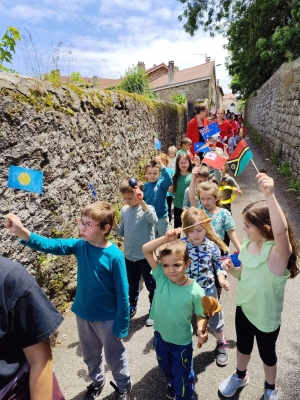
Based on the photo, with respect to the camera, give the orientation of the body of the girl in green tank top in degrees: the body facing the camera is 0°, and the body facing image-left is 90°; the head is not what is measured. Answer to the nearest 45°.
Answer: approximately 45°

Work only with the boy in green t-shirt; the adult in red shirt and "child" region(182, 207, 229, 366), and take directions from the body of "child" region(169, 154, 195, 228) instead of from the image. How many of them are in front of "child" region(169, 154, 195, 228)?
2

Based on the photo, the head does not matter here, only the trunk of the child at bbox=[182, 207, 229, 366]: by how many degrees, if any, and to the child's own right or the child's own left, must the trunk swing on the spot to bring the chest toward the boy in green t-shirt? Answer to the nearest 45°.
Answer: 0° — they already face them

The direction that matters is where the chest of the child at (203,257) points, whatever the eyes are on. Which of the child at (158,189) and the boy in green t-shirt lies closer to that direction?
the boy in green t-shirt

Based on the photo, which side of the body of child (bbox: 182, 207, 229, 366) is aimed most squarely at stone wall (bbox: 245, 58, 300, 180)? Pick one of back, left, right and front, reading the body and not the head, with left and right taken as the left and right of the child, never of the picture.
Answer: back

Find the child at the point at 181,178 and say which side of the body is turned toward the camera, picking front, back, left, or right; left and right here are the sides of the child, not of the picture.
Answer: front

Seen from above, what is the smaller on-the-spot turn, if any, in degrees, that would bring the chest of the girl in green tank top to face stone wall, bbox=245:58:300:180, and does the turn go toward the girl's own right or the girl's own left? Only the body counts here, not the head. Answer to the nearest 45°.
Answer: approximately 135° to the girl's own right

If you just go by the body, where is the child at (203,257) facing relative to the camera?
toward the camera

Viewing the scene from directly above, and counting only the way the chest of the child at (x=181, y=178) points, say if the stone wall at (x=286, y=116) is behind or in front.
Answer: behind

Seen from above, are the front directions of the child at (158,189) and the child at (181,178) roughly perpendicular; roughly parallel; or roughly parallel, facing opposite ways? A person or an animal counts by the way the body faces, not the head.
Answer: roughly parallel

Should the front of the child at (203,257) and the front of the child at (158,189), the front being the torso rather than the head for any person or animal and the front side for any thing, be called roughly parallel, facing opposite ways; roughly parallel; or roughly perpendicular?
roughly parallel

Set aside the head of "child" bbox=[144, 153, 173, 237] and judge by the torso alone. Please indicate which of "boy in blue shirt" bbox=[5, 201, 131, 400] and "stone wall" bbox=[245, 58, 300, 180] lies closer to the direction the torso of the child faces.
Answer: the boy in blue shirt

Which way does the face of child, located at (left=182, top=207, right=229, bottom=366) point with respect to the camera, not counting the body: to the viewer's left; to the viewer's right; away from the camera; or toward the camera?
toward the camera

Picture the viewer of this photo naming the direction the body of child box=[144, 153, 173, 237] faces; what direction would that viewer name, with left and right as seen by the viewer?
facing the viewer

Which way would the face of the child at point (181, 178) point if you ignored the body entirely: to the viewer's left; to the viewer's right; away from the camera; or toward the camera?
toward the camera
